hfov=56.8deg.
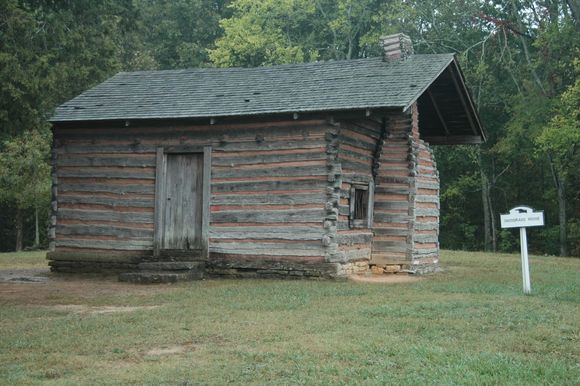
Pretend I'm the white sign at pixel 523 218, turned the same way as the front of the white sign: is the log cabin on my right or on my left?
on my right

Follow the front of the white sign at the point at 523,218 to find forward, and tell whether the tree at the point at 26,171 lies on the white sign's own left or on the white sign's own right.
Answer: on the white sign's own right

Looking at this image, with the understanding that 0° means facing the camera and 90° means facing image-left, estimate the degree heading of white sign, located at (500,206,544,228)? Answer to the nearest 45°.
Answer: approximately 0°

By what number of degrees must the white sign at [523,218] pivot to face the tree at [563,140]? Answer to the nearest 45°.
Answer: approximately 180°
